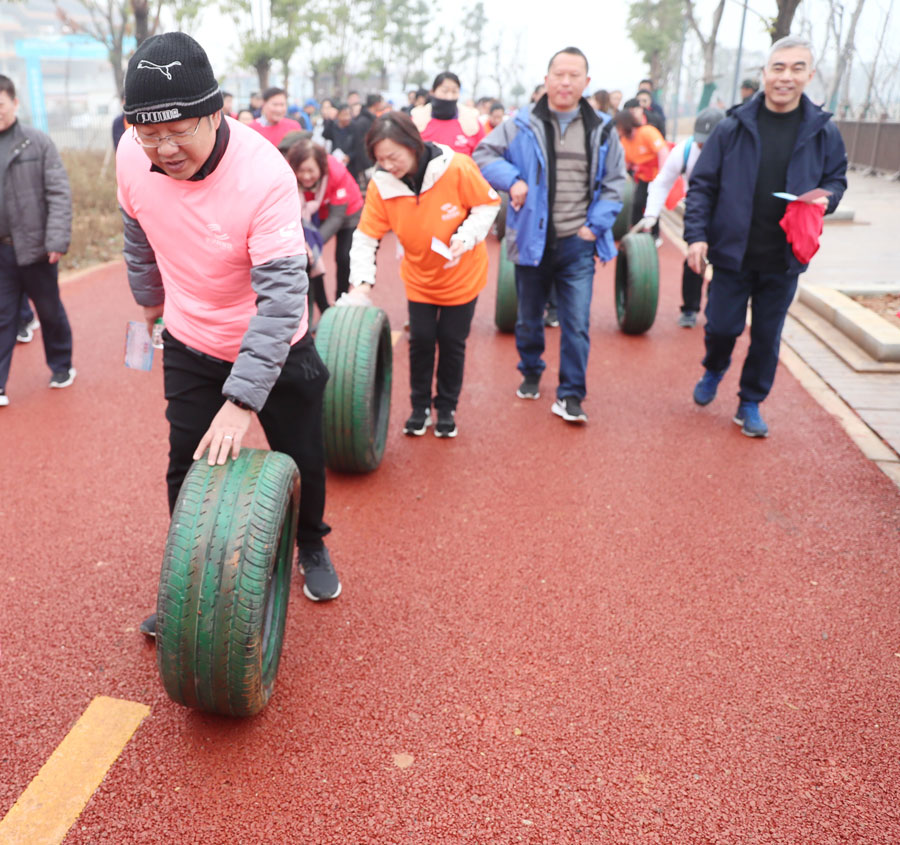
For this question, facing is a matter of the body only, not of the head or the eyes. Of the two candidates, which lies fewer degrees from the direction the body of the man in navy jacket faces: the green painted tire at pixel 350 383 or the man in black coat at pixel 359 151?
the green painted tire

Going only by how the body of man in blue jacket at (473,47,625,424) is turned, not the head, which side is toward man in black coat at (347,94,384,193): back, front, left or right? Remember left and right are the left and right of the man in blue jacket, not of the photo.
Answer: back

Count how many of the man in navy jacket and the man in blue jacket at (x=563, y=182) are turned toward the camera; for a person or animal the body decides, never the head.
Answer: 2

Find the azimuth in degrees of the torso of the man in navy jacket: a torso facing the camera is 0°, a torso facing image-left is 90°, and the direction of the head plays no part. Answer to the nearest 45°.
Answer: approximately 0°

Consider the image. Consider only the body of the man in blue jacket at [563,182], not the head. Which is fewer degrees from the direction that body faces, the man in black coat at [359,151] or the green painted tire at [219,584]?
the green painted tire

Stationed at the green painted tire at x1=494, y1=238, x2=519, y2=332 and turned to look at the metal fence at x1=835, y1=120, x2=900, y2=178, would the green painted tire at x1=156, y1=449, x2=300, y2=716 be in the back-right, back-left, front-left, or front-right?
back-right

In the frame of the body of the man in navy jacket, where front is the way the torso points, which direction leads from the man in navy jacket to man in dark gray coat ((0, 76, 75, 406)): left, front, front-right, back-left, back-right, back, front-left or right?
right

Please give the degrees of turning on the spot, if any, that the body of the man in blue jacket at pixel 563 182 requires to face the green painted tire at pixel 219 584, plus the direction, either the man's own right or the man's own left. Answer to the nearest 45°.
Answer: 0° — they already face it

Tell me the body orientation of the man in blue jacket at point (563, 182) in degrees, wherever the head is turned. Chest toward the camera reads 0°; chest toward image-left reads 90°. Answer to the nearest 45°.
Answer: approximately 0°
